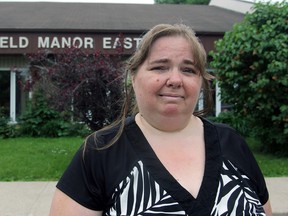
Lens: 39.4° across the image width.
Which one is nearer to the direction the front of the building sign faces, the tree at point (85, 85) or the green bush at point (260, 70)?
the tree

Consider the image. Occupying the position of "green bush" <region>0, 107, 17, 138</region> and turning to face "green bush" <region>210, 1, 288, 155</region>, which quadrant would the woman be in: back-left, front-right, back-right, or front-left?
front-right

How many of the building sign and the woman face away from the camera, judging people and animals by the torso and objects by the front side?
0

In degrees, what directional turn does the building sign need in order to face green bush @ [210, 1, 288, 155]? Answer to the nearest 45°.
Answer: approximately 45° to its left

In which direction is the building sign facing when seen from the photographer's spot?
facing the viewer

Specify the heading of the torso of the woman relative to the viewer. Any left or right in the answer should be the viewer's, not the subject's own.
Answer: facing the viewer and to the right of the viewer

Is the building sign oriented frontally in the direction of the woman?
yes

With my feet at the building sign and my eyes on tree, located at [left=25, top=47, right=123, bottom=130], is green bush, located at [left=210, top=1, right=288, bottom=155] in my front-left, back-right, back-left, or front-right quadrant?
front-left

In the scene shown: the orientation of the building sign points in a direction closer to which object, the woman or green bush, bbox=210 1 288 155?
the woman

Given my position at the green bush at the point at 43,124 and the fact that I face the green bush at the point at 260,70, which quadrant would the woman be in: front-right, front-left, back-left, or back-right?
front-right
